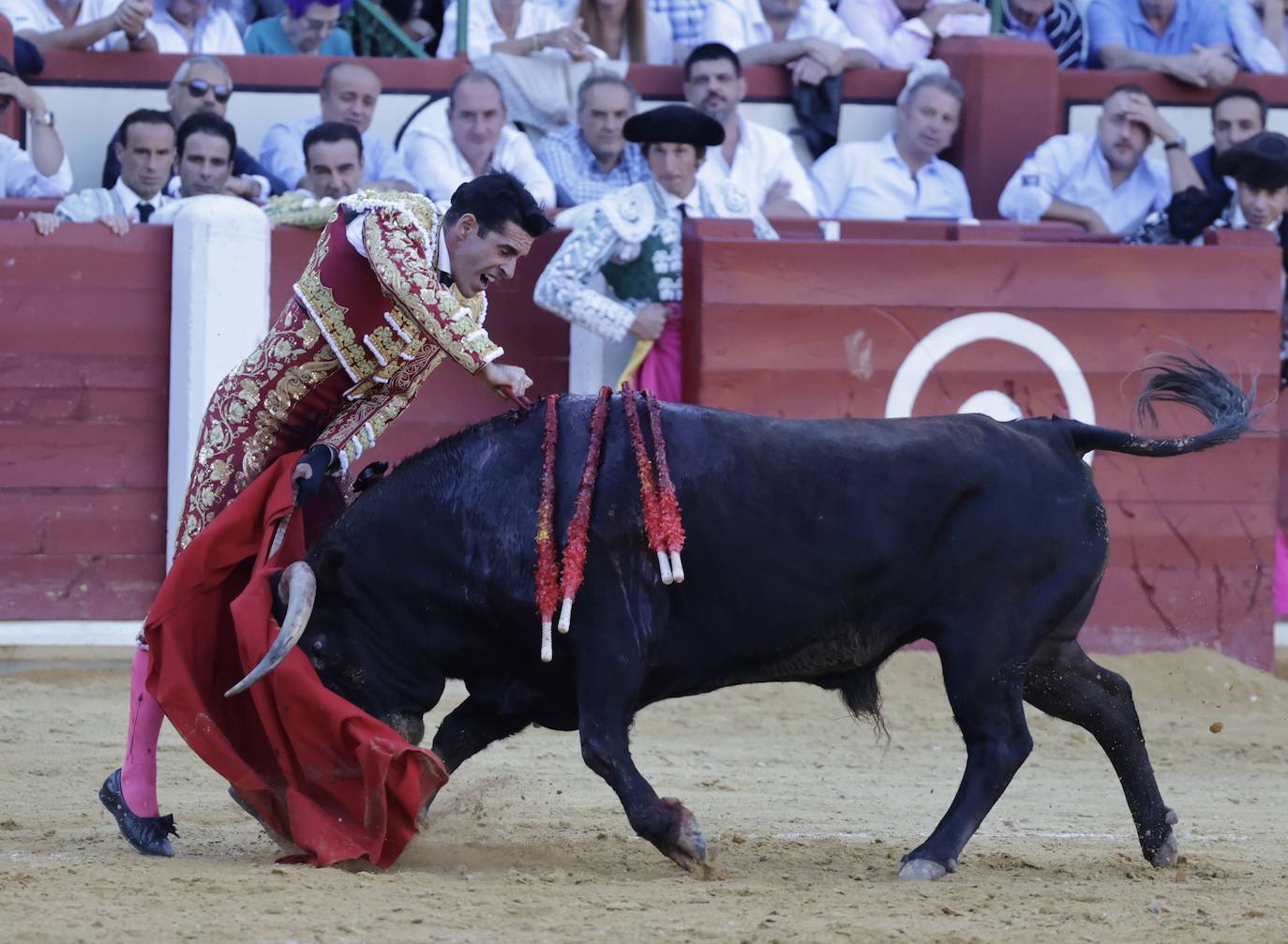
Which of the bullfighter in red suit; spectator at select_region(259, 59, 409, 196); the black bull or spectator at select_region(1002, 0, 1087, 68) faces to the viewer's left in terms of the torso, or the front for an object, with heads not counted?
the black bull

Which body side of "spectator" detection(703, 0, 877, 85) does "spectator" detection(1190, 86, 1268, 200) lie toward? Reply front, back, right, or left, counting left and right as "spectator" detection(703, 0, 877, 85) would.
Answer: left

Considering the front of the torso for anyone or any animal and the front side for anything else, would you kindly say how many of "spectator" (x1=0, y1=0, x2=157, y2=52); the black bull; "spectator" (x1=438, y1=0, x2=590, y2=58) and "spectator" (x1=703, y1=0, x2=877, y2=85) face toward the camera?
3

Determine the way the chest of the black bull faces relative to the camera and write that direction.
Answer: to the viewer's left

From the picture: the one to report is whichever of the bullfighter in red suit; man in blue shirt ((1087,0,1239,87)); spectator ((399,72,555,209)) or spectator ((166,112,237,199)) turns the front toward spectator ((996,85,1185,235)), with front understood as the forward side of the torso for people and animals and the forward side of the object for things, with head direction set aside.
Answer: the man in blue shirt
